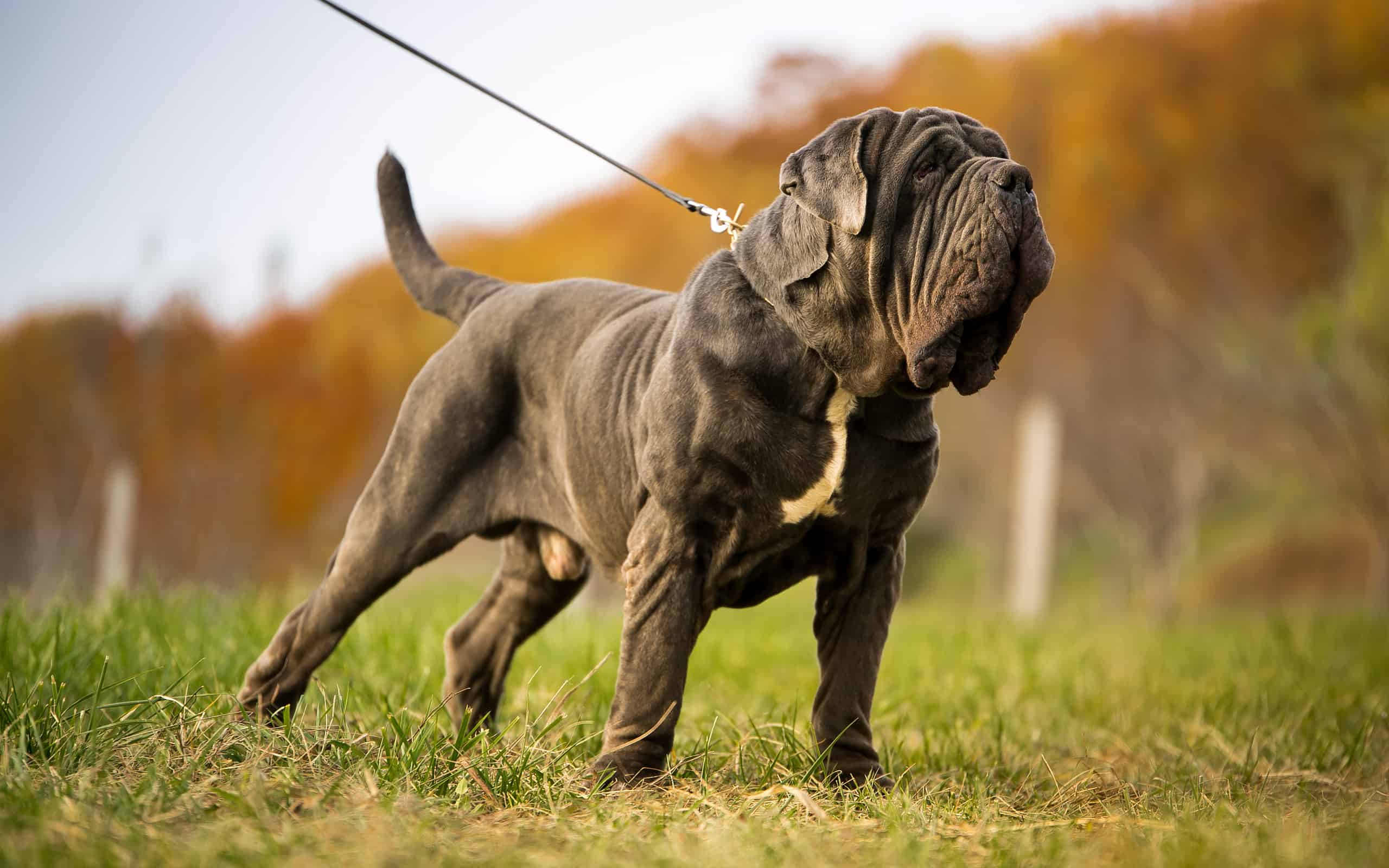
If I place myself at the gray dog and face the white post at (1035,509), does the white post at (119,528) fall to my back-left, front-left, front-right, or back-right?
front-left

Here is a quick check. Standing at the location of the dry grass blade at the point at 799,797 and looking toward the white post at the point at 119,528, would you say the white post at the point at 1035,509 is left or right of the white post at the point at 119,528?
right

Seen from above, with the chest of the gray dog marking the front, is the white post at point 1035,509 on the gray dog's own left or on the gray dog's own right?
on the gray dog's own left

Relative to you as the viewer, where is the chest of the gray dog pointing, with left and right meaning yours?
facing the viewer and to the right of the viewer

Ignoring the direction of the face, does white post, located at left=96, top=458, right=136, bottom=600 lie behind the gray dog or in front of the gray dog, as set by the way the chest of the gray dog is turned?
behind
